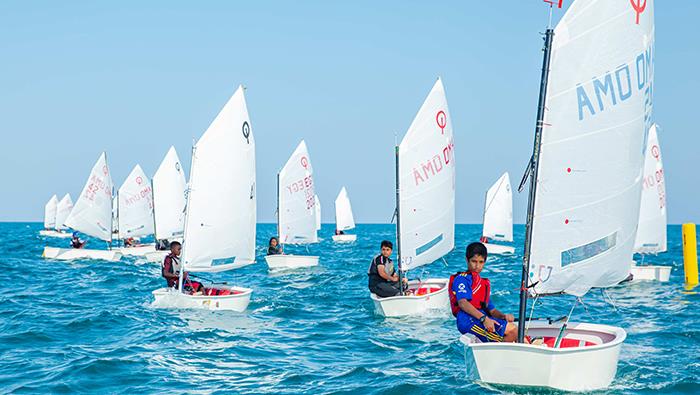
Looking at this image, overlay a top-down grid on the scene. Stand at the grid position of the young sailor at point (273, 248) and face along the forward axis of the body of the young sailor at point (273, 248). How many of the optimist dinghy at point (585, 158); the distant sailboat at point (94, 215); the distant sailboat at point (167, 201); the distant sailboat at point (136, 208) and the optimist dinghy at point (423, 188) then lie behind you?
3

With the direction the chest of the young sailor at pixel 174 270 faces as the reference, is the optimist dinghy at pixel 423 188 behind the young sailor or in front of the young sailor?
in front

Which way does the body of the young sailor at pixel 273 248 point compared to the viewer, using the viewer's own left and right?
facing the viewer and to the right of the viewer

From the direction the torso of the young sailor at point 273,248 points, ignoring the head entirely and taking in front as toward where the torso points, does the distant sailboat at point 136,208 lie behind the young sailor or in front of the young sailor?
behind

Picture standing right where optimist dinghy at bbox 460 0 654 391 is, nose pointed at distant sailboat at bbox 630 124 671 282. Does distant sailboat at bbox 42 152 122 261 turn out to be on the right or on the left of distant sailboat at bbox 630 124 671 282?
left

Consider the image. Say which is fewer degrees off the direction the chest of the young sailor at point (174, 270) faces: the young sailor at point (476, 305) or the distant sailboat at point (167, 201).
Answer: the young sailor

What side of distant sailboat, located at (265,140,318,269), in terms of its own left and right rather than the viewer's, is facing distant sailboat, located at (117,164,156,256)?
right

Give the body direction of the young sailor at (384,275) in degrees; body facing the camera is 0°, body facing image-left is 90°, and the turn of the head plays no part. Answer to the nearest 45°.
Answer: approximately 315°

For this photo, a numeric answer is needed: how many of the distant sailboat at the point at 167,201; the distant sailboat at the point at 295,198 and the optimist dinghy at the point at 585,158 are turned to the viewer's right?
0

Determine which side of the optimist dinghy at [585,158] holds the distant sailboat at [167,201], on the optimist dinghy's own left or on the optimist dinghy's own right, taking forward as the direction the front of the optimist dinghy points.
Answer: on the optimist dinghy's own right

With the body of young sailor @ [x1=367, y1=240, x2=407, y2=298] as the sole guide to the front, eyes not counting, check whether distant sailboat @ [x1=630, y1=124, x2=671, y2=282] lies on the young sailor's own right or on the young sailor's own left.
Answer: on the young sailor's own left

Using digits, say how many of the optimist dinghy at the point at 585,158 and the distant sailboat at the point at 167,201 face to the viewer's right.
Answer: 0

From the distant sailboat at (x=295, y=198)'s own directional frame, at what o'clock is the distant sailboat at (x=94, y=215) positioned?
the distant sailboat at (x=94, y=215) is roughly at 2 o'clock from the distant sailboat at (x=295, y=198).

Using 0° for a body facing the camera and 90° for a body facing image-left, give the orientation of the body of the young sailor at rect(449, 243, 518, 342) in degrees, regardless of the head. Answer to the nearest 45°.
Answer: approximately 315°
